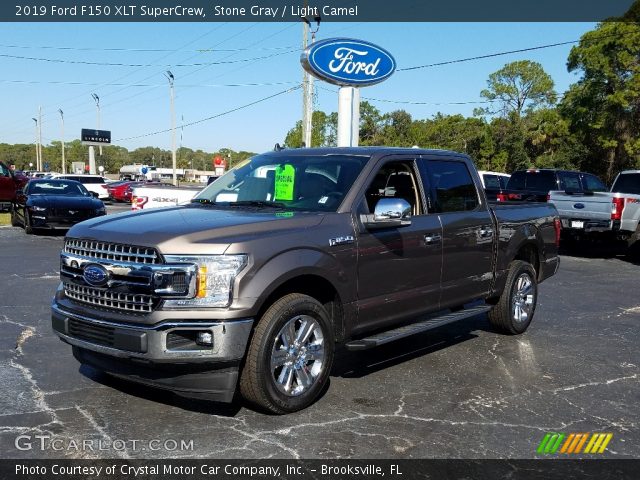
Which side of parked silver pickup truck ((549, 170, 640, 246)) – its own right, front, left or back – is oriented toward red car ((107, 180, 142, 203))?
left

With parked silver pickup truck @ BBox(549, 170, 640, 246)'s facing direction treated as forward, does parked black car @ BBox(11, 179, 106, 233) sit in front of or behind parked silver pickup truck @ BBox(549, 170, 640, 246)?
behind

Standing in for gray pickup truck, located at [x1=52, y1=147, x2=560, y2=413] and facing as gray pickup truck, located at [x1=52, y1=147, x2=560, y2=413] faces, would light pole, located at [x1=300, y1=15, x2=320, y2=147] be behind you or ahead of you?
behind

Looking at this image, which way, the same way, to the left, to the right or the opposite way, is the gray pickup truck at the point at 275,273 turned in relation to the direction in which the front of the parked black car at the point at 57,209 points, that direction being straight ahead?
to the right

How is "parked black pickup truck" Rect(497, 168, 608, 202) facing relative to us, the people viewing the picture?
facing away from the viewer and to the right of the viewer

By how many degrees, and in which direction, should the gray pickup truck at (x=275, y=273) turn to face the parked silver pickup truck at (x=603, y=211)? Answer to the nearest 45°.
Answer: approximately 180°

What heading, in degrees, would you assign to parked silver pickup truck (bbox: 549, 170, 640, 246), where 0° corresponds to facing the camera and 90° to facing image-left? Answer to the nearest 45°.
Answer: approximately 225°

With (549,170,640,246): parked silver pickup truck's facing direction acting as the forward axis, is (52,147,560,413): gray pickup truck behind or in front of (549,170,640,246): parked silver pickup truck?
behind
